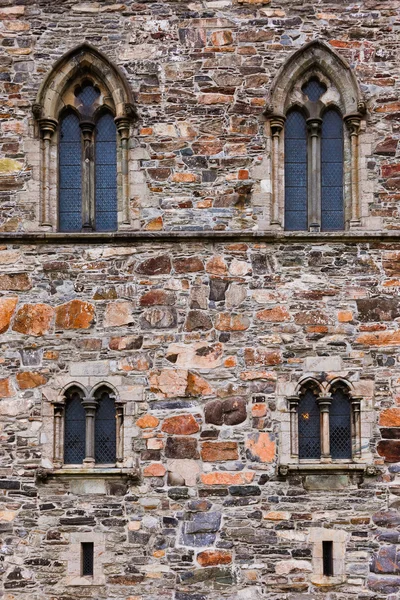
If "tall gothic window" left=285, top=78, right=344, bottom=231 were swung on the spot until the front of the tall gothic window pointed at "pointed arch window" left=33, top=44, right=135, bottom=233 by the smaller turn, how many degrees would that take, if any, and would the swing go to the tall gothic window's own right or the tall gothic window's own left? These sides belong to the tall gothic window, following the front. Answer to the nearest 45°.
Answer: approximately 90° to the tall gothic window's own right

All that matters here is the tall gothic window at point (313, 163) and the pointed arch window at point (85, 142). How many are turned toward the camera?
2

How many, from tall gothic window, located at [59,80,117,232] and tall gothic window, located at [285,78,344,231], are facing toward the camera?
2

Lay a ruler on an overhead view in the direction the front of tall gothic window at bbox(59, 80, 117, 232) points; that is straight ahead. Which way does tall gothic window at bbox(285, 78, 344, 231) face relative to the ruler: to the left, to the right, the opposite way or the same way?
the same way

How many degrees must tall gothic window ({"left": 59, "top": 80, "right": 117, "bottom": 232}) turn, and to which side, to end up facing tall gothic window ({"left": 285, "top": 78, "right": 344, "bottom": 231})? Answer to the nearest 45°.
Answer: approximately 90° to its left

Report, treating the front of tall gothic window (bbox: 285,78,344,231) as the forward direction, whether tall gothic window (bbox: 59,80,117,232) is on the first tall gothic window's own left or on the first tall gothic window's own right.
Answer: on the first tall gothic window's own right

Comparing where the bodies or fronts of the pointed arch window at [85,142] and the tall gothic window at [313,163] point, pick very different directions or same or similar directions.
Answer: same or similar directions

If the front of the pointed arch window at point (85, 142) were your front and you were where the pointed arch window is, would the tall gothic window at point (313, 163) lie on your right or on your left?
on your left

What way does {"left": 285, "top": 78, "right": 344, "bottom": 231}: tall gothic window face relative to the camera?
toward the camera

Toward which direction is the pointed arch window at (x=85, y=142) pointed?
toward the camera
